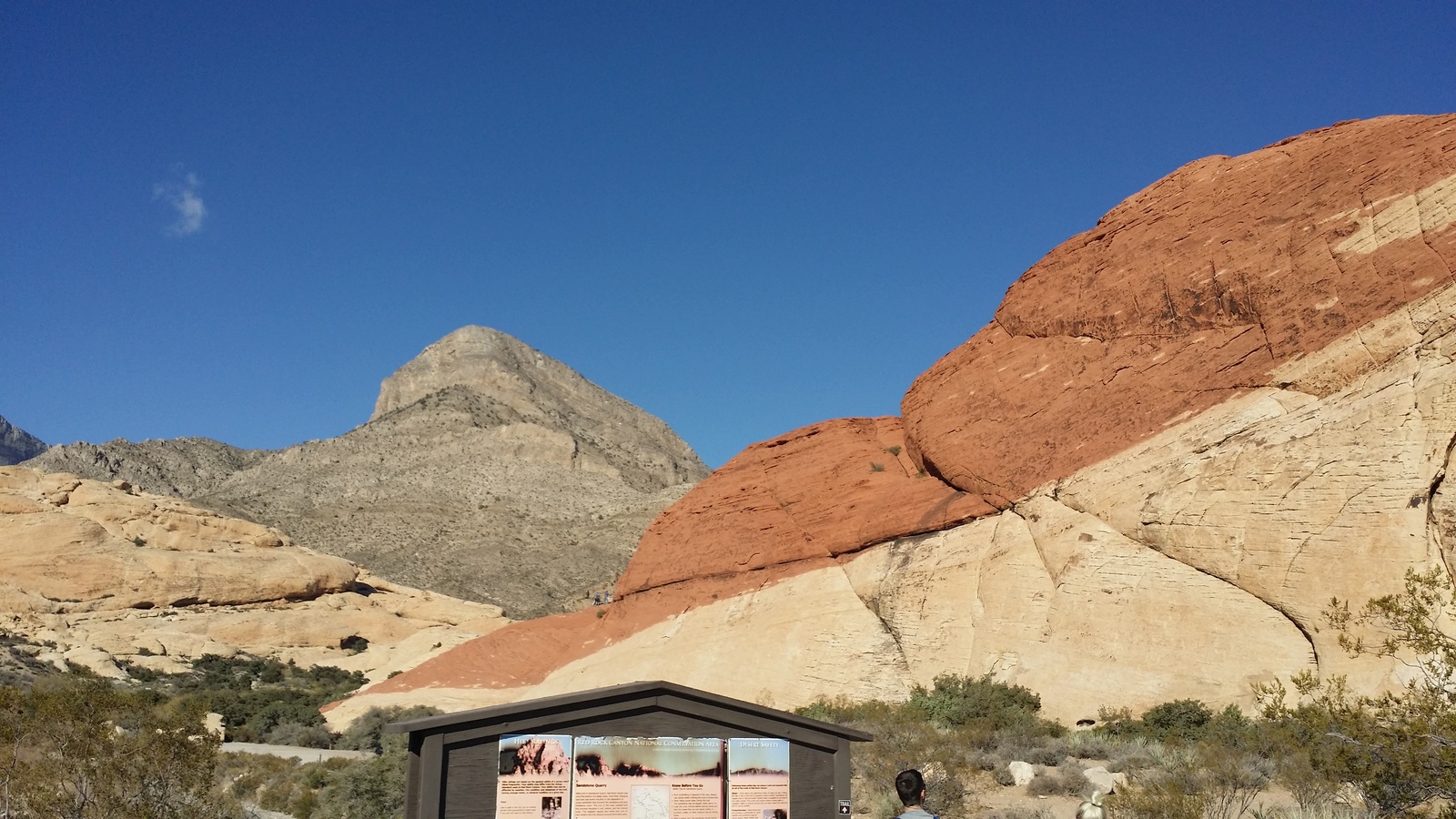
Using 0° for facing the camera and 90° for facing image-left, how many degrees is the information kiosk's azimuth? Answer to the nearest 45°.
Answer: approximately 0°

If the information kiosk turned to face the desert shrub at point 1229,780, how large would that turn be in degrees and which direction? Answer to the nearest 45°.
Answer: approximately 135° to its left

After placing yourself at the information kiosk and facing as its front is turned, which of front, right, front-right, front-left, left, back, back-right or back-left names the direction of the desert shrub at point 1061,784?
back-left

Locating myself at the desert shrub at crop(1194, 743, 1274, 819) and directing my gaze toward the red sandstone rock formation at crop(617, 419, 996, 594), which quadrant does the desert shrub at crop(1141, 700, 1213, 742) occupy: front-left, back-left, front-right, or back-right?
front-right

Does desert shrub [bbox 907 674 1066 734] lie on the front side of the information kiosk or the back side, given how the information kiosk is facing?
on the back side

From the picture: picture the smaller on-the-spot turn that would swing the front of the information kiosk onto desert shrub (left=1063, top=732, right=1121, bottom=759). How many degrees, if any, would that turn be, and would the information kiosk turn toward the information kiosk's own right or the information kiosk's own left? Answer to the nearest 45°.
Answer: approximately 135° to the information kiosk's own left

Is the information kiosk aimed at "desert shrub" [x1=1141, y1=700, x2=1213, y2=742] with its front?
no

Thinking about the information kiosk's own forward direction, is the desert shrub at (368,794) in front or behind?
behind

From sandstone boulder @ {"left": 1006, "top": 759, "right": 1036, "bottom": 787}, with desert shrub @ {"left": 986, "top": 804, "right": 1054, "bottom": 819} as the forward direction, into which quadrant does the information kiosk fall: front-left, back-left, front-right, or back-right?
front-right

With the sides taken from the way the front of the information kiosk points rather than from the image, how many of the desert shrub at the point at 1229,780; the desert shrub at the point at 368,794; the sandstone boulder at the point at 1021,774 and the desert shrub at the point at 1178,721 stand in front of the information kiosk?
0

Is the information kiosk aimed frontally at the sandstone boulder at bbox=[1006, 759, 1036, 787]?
no

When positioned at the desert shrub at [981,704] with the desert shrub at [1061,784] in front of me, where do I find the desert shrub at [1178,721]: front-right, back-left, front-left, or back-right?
front-left

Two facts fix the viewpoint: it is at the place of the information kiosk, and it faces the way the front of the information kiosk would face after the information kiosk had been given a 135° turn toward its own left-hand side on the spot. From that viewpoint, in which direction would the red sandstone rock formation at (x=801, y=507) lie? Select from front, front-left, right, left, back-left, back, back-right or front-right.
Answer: front-left

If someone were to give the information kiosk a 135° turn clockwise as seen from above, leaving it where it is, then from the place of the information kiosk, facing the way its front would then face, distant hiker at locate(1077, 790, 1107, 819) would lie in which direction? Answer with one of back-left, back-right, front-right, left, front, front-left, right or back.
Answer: back-right

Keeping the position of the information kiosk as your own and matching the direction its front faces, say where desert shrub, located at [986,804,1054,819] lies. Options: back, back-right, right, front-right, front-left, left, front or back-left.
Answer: back-left

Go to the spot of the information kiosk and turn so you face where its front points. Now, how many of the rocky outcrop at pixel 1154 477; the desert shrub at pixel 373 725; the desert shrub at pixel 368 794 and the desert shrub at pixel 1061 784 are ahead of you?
0
